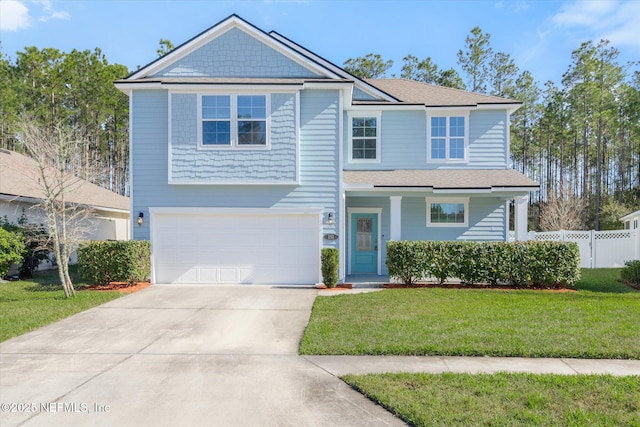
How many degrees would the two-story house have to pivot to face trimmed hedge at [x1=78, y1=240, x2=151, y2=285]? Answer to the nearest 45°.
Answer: approximately 90° to its right

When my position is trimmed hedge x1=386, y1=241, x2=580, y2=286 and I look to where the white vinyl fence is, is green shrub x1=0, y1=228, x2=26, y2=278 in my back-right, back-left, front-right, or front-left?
back-left

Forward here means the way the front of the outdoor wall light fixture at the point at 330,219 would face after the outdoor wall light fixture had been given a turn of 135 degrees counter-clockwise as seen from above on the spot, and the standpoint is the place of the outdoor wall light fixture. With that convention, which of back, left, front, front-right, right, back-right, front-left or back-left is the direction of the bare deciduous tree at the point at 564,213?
front

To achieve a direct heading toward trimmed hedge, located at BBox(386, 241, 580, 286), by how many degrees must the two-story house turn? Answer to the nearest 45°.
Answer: approximately 90° to its left

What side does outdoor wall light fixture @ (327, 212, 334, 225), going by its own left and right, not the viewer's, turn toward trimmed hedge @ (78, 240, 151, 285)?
right

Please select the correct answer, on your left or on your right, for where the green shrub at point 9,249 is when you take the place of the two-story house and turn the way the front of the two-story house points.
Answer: on your right

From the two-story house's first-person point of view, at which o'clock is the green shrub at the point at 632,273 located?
The green shrub is roughly at 9 o'clock from the two-story house.

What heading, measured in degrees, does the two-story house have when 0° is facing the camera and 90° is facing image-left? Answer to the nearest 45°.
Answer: approximately 0°

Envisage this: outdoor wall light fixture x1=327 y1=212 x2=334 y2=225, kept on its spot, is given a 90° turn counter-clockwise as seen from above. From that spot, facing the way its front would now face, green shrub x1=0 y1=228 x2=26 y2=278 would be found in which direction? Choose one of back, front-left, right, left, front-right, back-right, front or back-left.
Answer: back

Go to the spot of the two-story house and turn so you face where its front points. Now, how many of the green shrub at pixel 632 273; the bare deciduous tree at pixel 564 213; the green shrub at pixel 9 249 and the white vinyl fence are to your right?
1

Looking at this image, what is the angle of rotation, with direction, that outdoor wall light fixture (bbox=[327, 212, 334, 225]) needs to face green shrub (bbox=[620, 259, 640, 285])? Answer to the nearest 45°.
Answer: approximately 90° to its left

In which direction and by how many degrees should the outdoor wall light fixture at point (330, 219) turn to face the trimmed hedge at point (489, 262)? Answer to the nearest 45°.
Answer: approximately 90° to its left
